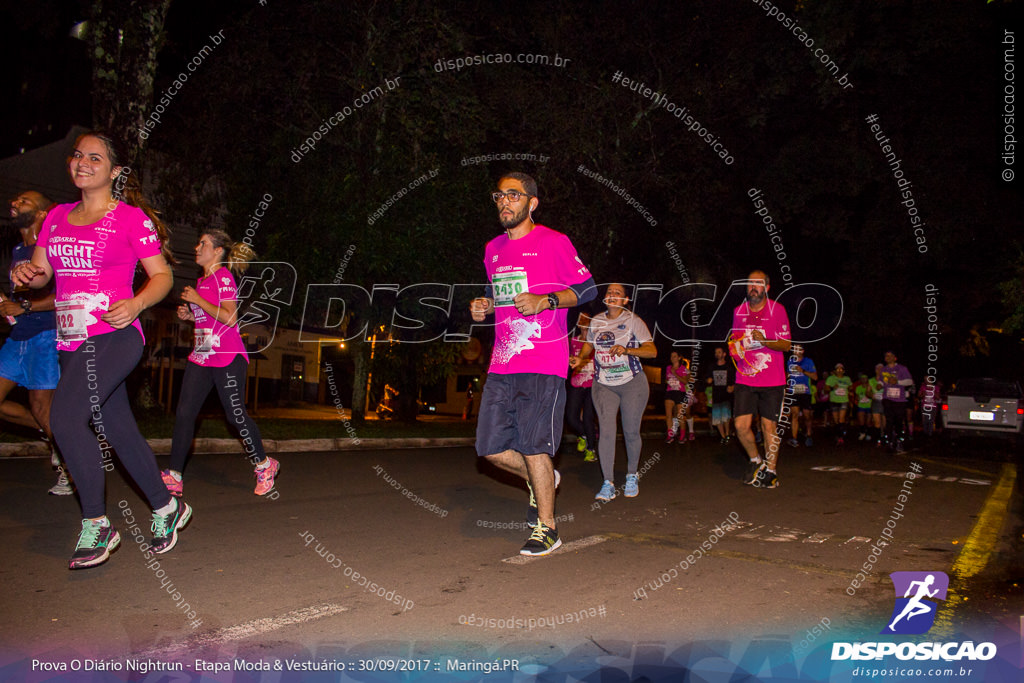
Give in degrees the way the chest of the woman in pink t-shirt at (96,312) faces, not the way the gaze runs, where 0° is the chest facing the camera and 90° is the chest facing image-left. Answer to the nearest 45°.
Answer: approximately 45°

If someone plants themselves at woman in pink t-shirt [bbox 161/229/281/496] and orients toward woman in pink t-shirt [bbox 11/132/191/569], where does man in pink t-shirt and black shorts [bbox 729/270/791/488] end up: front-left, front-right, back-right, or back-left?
back-left

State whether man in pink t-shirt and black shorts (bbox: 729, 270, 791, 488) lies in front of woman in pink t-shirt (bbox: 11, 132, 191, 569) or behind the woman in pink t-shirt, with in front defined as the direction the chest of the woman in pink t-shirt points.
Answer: behind

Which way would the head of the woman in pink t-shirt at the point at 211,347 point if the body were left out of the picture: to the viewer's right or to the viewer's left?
to the viewer's left

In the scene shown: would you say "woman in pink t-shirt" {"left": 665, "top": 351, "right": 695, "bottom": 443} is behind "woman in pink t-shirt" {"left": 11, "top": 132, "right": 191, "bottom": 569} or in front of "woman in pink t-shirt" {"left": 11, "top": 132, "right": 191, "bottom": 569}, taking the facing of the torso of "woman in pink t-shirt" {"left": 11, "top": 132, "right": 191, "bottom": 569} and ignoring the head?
behind

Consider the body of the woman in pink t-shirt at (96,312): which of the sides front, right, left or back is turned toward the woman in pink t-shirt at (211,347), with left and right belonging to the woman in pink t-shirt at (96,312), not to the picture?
back
